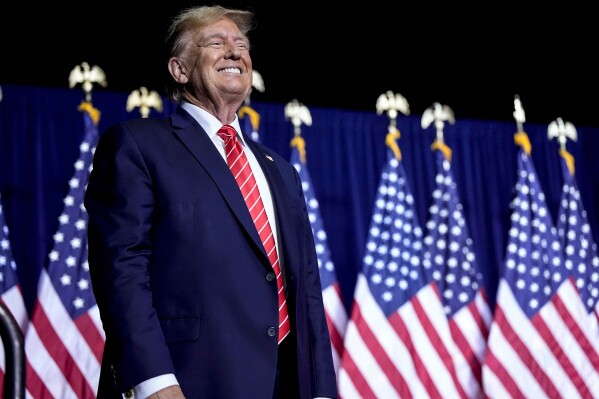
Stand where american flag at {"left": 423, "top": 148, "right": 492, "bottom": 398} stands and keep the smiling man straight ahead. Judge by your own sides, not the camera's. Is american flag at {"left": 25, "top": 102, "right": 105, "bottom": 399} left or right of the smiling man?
right

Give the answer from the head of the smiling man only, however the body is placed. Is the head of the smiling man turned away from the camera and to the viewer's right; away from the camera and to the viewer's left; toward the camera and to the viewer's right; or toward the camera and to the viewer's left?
toward the camera and to the viewer's right

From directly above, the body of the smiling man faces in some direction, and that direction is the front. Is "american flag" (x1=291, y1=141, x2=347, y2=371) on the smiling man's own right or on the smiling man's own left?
on the smiling man's own left

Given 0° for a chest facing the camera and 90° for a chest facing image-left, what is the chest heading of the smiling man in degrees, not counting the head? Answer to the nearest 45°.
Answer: approximately 315°

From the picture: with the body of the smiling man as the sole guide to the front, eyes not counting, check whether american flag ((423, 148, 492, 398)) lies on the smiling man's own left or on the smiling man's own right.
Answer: on the smiling man's own left
